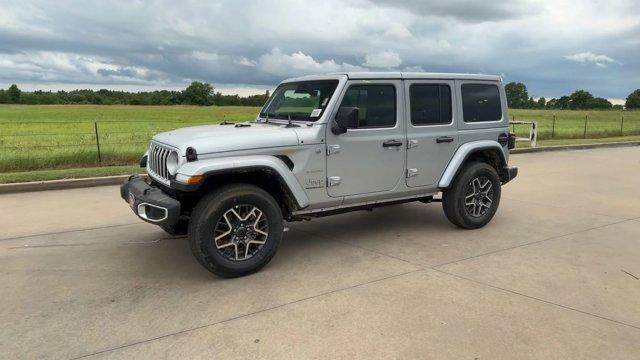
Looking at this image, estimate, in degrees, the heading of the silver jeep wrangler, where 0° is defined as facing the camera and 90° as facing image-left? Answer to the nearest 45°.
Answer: approximately 45°
